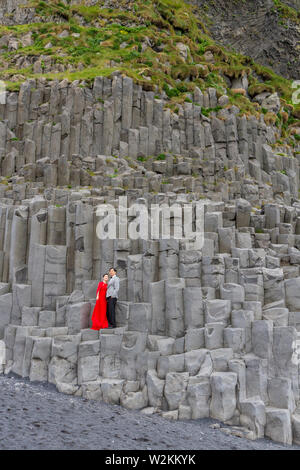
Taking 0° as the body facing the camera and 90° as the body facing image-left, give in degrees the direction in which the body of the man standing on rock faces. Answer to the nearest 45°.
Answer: approximately 45°
